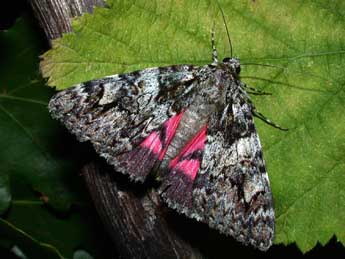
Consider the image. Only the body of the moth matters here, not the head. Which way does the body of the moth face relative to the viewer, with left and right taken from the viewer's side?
facing away from the viewer and to the right of the viewer

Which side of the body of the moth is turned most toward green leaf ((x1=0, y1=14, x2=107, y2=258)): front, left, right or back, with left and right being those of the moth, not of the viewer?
left
